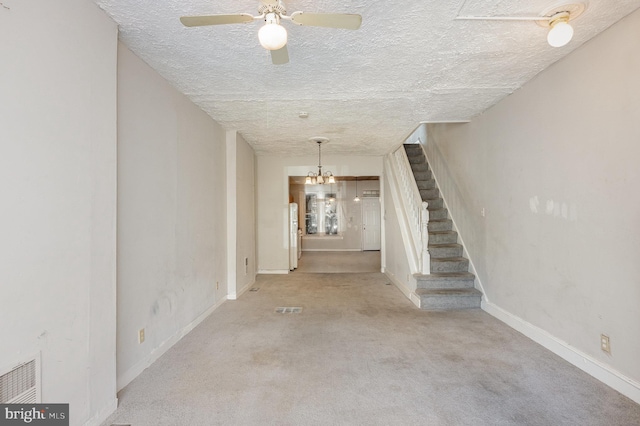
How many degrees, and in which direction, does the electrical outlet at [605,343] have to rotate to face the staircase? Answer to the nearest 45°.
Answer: approximately 90° to its right

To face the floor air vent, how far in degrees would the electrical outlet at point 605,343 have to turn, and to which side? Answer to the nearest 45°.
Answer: approximately 45° to its right

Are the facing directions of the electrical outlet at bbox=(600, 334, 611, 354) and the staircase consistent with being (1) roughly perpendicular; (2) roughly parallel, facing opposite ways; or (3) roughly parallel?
roughly perpendicular

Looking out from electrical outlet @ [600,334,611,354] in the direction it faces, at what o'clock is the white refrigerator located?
The white refrigerator is roughly at 2 o'clock from the electrical outlet.

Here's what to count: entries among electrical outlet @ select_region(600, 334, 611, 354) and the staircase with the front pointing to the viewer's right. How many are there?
0

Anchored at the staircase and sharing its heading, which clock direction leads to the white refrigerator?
The white refrigerator is roughly at 4 o'clock from the staircase.

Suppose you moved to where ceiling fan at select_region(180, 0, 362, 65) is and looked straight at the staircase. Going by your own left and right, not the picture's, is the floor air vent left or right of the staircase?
left

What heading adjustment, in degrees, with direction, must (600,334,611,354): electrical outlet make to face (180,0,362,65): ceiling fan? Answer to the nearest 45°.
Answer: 0° — it already faces it

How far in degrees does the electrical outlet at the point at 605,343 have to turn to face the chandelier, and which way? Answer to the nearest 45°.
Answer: approximately 45° to its right

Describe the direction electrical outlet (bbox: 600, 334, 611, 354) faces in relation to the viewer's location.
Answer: facing the viewer and to the left of the viewer

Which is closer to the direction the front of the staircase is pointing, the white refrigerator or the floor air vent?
the floor air vent
